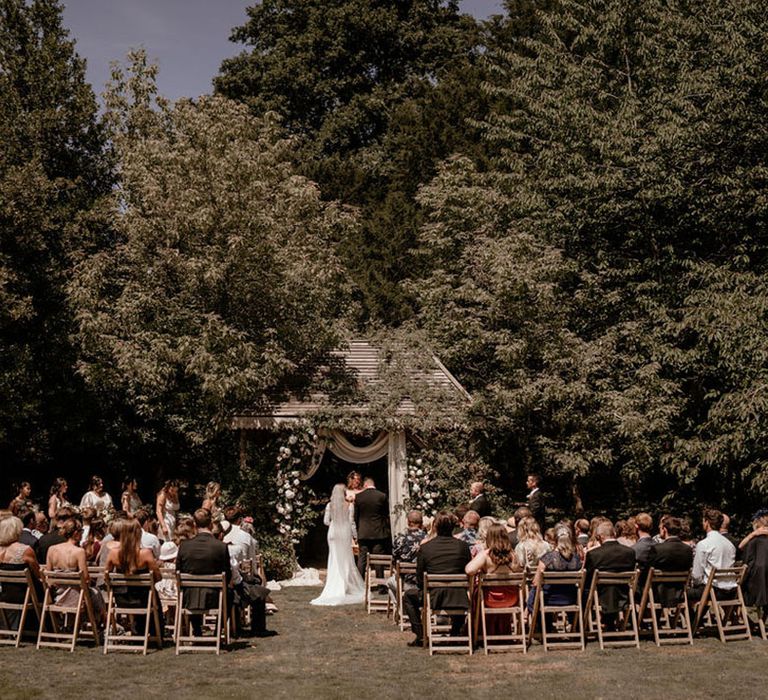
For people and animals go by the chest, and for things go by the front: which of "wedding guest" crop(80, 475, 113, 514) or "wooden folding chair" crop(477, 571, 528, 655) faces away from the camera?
the wooden folding chair

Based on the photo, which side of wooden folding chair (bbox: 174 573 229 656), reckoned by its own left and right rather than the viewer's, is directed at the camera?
back

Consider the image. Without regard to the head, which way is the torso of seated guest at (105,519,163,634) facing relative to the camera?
away from the camera

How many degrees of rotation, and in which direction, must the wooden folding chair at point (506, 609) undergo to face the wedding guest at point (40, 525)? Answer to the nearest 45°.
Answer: approximately 90° to its left

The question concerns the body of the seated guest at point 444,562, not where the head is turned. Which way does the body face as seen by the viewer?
away from the camera

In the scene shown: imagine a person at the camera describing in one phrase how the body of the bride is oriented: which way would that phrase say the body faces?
away from the camera

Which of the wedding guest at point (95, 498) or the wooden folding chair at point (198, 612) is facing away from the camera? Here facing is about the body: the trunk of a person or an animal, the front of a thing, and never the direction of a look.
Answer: the wooden folding chair

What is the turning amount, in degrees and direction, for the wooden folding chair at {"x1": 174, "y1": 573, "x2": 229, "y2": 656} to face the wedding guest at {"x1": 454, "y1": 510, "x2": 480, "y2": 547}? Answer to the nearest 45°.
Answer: approximately 90° to its right

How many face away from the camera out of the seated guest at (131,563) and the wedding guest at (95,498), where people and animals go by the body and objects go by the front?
1

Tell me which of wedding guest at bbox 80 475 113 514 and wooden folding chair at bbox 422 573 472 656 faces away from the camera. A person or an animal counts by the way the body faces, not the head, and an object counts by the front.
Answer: the wooden folding chair

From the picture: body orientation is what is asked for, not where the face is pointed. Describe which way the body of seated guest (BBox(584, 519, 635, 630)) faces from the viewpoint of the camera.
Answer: away from the camera

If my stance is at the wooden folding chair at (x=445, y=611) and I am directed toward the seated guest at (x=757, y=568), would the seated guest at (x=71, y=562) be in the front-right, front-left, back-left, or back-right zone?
back-left
